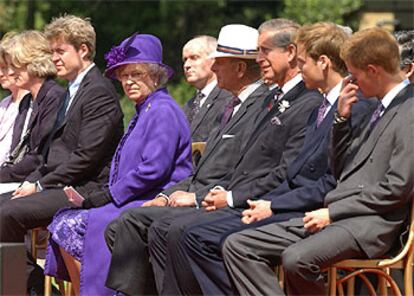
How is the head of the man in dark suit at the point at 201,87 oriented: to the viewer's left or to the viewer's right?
to the viewer's left

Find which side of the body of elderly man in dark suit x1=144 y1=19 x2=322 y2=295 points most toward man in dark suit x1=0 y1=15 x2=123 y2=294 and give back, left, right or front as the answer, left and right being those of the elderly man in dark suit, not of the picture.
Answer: right

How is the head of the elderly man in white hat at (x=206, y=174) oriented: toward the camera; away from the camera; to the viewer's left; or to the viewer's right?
to the viewer's left

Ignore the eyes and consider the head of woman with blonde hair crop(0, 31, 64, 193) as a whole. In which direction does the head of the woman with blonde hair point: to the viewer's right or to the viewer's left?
to the viewer's left

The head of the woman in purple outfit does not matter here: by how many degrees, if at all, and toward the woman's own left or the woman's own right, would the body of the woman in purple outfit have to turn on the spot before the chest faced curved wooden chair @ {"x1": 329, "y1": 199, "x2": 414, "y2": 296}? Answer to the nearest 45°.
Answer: approximately 90° to the woman's own left

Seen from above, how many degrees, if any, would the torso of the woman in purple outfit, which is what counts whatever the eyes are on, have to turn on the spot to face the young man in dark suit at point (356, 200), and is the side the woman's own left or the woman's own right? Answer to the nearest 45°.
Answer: approximately 90° to the woman's own left
